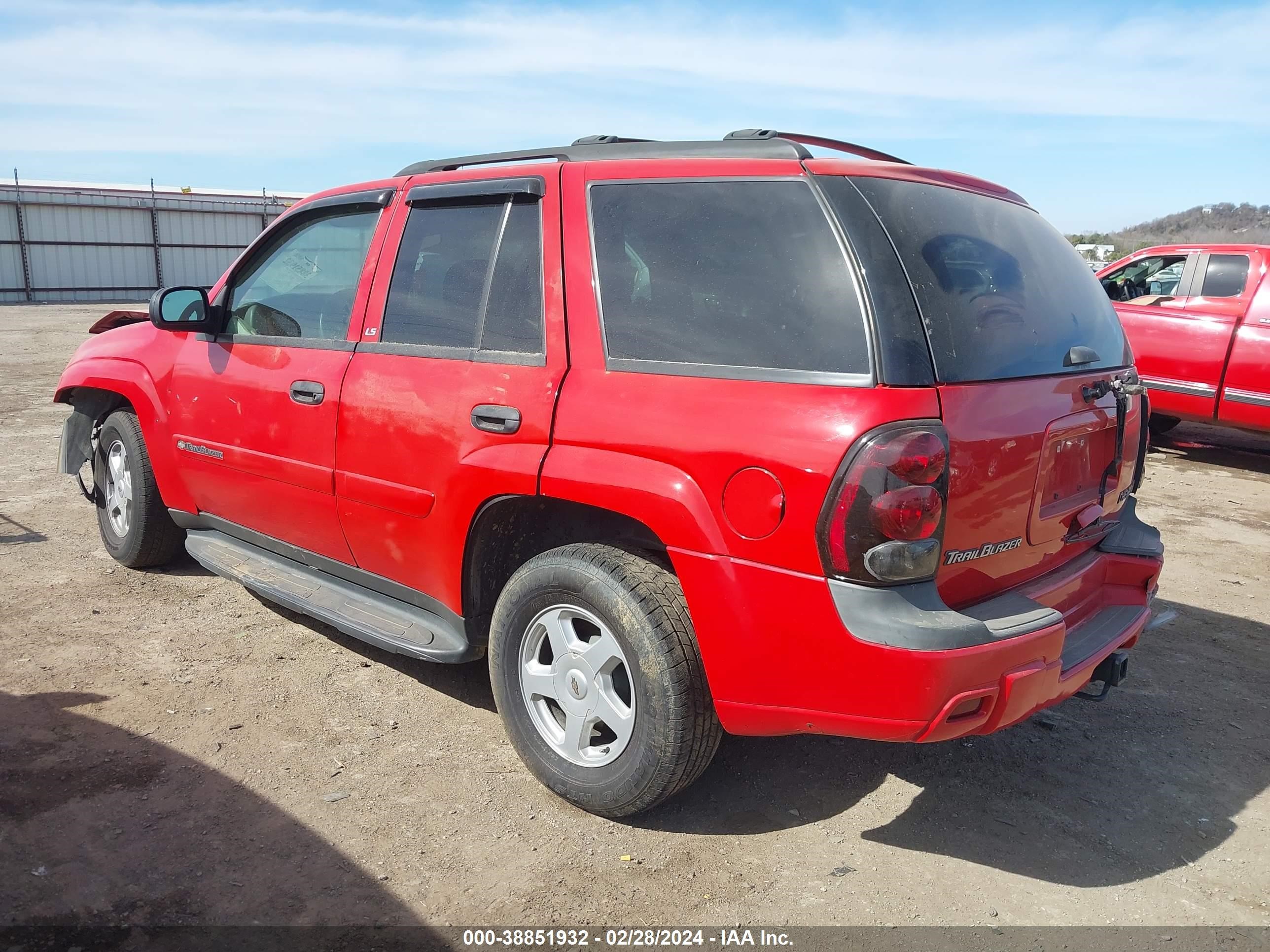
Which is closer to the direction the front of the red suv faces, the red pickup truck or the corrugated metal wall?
the corrugated metal wall

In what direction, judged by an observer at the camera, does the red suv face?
facing away from the viewer and to the left of the viewer

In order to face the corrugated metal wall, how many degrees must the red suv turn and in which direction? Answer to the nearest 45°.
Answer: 0° — it already faces it

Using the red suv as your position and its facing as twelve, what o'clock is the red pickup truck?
The red pickup truck is roughly at 3 o'clock from the red suv.
